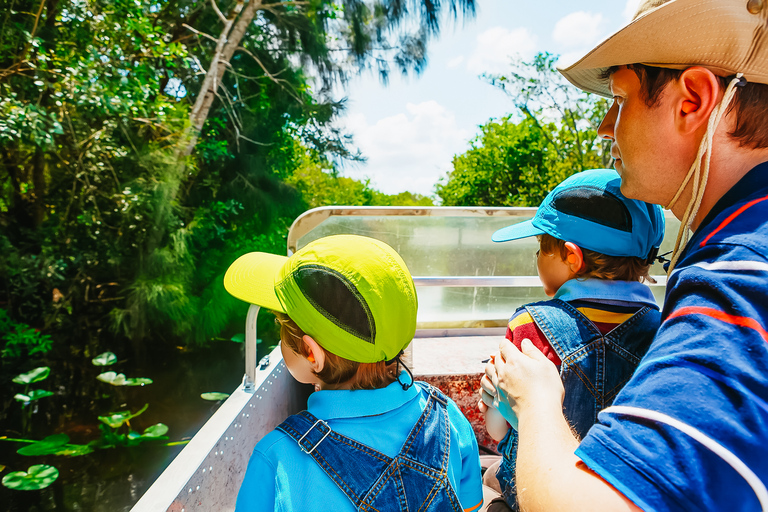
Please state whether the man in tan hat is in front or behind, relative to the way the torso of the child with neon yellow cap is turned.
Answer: behind

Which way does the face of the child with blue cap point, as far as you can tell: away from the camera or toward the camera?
away from the camera

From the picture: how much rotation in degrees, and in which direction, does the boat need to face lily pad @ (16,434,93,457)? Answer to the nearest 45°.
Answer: approximately 90° to its left

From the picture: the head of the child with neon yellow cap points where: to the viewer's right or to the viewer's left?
to the viewer's left

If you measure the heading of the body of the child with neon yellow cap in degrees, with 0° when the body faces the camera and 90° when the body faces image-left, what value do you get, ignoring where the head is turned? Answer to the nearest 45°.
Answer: approximately 135°

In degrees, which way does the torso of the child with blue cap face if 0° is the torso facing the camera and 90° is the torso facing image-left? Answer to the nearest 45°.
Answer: approximately 135°

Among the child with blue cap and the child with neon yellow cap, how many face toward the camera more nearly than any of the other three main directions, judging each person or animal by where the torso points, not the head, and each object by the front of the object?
0

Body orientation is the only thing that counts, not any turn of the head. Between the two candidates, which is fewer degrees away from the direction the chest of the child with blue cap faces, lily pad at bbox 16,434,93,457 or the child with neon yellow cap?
the lily pad

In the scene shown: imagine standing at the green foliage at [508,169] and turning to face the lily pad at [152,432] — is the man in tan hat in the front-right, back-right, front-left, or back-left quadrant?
front-left

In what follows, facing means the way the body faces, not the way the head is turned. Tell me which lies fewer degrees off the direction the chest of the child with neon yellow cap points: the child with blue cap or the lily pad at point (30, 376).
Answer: the lily pad

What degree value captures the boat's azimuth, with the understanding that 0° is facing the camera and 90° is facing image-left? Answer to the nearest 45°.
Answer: approximately 180°

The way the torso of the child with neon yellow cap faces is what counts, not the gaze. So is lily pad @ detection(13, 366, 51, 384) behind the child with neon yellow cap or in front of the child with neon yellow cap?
in front
